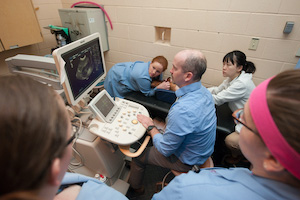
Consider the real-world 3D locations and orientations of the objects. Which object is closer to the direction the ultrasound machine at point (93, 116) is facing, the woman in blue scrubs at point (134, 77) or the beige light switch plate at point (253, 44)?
the beige light switch plate

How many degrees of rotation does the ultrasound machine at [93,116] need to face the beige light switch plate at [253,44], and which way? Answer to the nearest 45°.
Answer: approximately 45° to its left

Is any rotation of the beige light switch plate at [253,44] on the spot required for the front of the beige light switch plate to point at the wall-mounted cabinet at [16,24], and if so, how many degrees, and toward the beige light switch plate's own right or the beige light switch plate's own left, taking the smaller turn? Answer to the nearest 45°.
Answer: approximately 45° to the beige light switch plate's own right

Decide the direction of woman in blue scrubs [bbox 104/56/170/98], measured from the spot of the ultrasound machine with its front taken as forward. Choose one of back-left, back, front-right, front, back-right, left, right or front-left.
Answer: left

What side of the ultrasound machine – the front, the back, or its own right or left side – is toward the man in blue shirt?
front

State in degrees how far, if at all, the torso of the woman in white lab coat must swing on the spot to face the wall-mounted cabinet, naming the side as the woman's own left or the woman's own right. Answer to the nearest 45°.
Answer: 0° — they already face it

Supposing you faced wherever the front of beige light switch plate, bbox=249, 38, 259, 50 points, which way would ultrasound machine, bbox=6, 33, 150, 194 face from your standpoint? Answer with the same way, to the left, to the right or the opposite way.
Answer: to the left

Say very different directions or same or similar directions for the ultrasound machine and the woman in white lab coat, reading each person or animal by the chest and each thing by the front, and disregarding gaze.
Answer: very different directions

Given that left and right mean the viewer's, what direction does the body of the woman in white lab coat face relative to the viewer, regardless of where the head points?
facing to the left of the viewer

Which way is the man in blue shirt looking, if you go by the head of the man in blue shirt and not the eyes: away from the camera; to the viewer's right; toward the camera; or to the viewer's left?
to the viewer's left

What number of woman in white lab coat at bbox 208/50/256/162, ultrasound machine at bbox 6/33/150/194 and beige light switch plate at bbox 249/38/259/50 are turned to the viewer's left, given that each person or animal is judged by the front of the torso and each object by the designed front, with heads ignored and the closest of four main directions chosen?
1

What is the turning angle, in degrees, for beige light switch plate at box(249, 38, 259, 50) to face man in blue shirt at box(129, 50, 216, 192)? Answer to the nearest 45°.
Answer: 0° — it already faces them
